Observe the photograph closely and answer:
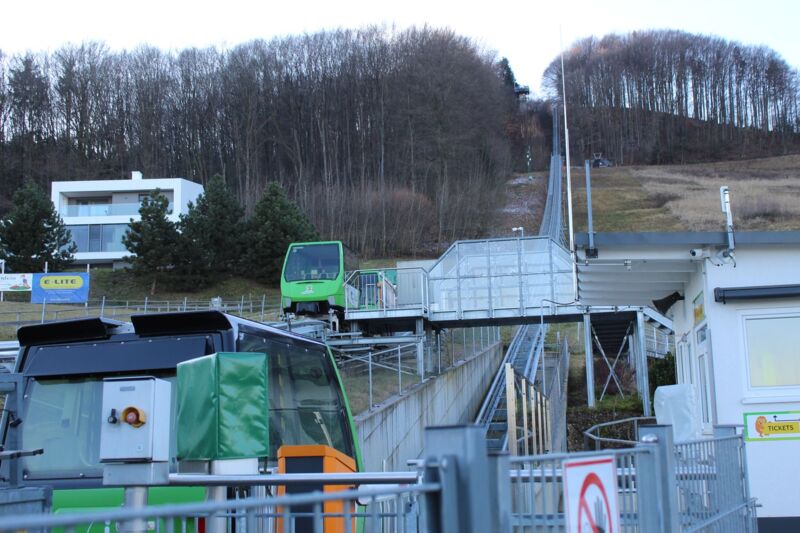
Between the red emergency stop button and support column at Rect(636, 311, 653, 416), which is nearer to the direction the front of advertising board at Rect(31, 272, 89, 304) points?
the red emergency stop button

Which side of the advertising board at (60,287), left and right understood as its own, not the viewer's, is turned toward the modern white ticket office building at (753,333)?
front

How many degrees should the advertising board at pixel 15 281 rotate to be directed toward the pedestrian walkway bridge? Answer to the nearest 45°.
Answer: approximately 45° to its left

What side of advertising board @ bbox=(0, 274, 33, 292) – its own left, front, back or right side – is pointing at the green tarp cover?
front

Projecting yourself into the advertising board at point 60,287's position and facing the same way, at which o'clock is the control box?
The control box is roughly at 12 o'clock from the advertising board.

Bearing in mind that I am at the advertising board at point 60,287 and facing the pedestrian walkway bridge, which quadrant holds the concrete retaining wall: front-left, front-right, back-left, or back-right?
front-right

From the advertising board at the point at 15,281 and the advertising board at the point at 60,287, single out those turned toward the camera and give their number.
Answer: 2

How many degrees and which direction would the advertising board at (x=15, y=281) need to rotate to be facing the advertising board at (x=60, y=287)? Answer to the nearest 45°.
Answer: approximately 90° to its left

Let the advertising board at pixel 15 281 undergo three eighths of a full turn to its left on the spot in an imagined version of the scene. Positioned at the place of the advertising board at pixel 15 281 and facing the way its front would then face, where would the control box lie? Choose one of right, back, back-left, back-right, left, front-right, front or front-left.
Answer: back-right

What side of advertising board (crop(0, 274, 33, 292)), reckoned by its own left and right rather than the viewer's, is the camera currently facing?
front

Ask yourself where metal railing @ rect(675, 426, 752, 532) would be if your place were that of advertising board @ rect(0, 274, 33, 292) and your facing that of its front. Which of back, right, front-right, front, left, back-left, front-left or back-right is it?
front

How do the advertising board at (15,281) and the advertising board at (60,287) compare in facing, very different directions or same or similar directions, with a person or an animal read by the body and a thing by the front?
same or similar directions

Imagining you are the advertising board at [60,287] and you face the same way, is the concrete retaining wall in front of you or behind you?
in front
